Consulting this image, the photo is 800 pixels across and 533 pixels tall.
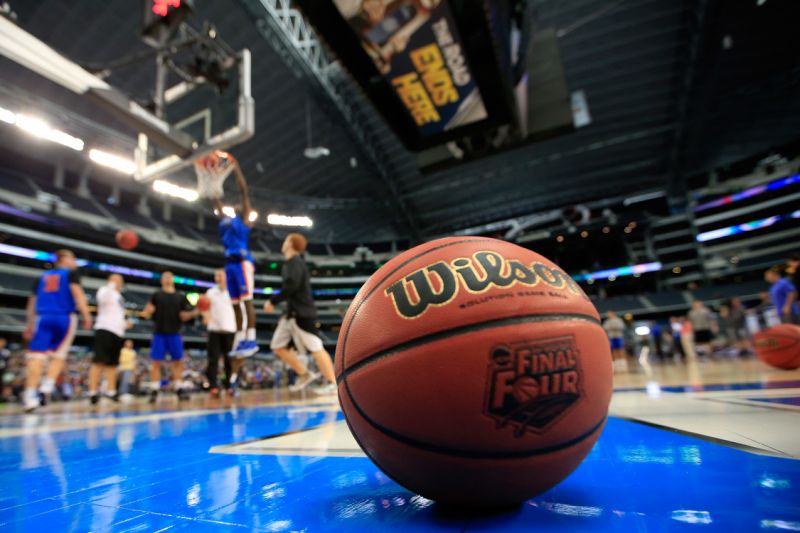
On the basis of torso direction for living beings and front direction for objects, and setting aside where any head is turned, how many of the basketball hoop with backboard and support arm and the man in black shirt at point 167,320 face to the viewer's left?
0

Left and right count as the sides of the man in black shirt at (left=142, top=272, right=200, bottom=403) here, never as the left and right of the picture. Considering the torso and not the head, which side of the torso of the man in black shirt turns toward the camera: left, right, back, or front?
front

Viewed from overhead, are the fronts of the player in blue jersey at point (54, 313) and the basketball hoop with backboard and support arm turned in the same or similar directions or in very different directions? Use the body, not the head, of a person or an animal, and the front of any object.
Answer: same or similar directions

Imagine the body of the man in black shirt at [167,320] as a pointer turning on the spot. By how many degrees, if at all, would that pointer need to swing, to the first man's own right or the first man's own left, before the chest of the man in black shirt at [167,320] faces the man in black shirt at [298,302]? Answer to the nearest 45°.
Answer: approximately 45° to the first man's own left

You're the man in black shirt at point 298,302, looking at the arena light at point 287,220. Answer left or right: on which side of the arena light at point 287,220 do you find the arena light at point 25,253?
left

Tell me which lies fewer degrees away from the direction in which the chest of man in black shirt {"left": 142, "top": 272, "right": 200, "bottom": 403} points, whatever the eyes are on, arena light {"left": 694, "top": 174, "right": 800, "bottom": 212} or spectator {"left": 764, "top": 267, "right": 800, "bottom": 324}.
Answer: the spectator

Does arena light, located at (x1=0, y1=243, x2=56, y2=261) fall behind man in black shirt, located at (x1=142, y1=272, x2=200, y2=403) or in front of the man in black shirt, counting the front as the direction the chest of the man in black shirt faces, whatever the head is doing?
behind

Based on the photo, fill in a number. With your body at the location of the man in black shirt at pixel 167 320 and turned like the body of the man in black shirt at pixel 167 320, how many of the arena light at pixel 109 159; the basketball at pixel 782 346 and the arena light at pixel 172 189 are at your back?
2

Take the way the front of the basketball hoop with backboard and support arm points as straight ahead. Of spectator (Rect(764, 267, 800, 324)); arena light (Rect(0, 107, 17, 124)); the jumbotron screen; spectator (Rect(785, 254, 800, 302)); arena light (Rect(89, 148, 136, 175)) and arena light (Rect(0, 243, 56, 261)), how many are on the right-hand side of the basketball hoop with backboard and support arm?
3
